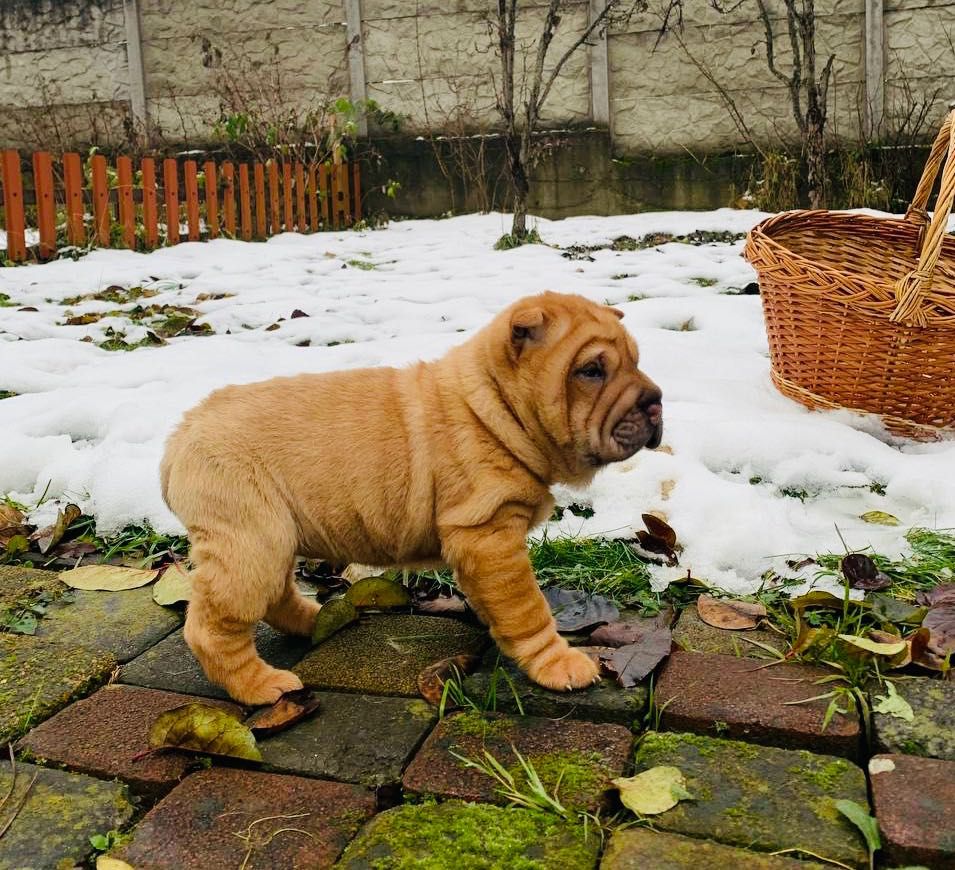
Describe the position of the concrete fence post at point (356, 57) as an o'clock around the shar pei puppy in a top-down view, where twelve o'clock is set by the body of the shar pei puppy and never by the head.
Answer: The concrete fence post is roughly at 9 o'clock from the shar pei puppy.

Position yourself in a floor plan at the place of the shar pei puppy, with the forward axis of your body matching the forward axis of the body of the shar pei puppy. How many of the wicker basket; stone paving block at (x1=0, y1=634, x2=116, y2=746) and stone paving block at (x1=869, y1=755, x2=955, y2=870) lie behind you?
1

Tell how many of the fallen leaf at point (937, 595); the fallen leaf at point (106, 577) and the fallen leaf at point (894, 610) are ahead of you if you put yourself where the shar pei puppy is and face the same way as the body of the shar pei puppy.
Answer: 2

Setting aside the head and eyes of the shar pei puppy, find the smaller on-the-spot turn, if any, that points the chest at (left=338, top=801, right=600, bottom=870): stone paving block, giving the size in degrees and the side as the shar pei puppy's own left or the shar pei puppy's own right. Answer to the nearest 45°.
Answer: approximately 90° to the shar pei puppy's own right

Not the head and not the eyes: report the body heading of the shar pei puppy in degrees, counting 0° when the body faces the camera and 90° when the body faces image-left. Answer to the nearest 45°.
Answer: approximately 270°

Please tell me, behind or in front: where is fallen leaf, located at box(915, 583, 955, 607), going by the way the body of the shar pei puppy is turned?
in front

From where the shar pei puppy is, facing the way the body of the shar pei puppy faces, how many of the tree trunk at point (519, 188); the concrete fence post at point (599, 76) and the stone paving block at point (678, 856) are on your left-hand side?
2

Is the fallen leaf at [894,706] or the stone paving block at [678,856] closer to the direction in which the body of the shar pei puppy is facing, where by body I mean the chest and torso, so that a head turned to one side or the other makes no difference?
the fallen leaf

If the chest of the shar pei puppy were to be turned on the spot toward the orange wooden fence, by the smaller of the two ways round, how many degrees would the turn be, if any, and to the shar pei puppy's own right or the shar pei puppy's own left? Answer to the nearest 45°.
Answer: approximately 90° to the shar pei puppy's own left

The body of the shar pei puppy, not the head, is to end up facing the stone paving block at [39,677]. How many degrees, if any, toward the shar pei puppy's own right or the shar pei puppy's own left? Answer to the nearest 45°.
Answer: approximately 180°

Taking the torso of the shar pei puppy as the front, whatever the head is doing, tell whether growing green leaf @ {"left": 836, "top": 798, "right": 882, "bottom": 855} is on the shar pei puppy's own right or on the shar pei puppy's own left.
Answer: on the shar pei puppy's own right
